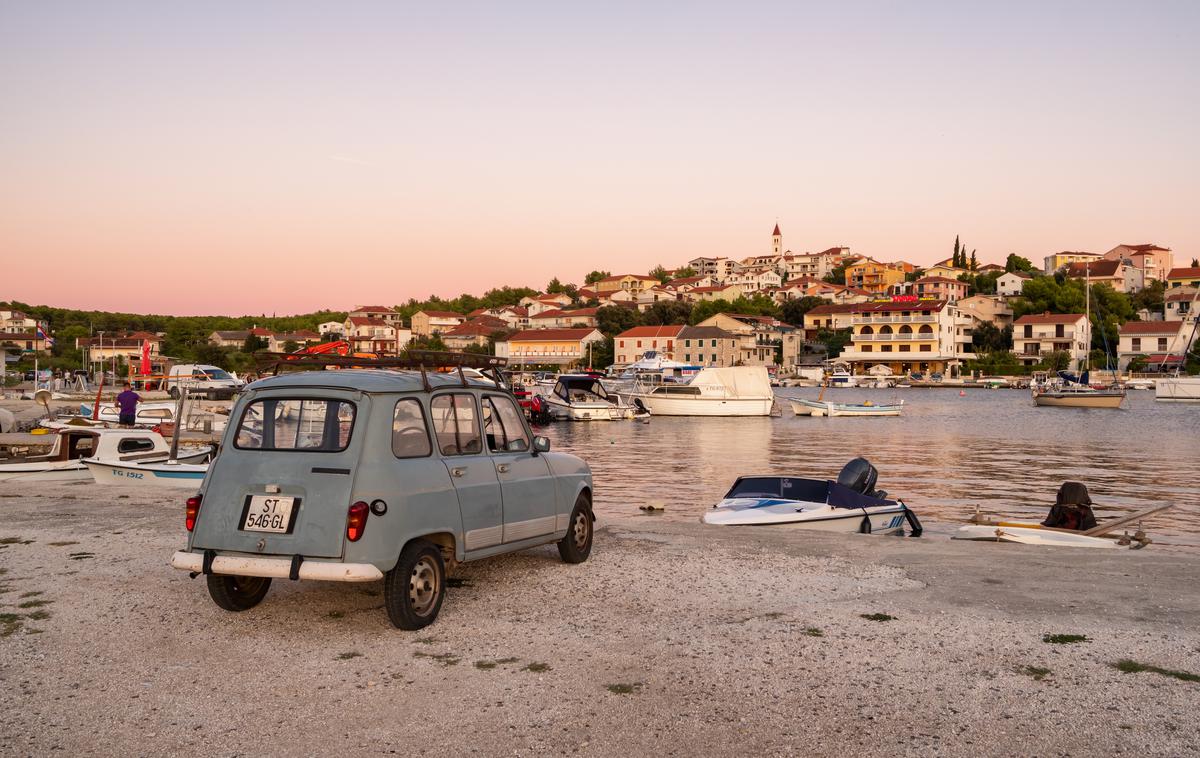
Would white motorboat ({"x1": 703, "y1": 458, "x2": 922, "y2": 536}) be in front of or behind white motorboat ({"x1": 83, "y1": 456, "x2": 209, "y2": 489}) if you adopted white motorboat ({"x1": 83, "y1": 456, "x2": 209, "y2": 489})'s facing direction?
behind

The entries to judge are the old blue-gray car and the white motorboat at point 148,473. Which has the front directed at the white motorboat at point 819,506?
the old blue-gray car

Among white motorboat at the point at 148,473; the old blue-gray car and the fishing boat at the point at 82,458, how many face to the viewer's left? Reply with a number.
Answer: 1

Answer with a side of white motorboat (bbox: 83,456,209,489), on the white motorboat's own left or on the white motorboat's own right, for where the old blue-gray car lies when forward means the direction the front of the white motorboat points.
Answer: on the white motorboat's own left

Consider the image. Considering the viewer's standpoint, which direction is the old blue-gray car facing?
facing away from the viewer and to the right of the viewer

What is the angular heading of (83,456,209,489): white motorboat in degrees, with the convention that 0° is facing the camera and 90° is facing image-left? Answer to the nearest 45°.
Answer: approximately 90°

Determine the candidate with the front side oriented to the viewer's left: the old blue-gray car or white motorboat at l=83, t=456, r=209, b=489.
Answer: the white motorboat

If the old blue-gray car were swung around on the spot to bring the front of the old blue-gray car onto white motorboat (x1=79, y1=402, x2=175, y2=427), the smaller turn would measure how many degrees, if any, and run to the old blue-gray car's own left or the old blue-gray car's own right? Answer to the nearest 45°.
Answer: approximately 45° to the old blue-gray car's own left

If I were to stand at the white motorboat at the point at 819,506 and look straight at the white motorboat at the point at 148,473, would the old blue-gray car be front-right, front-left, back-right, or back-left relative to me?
front-left

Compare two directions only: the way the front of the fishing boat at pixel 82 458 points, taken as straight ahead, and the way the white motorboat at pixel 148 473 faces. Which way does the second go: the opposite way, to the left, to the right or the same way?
the opposite way

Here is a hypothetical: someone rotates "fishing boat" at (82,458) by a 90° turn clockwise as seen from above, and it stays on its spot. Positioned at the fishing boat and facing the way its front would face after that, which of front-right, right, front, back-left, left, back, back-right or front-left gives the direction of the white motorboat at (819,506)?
front-left

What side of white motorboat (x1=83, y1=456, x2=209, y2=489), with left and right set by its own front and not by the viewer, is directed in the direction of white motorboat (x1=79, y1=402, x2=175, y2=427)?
right
